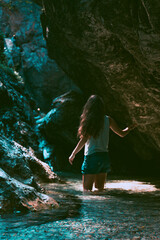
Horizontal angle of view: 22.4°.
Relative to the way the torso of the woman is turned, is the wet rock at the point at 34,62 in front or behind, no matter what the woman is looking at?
in front

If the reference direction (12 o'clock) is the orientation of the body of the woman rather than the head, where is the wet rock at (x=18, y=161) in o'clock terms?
The wet rock is roughly at 10 o'clock from the woman.

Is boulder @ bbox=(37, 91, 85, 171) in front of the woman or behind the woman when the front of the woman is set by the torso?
in front

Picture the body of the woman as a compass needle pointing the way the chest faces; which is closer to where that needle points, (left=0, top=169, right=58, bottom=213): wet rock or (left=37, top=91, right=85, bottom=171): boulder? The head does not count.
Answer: the boulder

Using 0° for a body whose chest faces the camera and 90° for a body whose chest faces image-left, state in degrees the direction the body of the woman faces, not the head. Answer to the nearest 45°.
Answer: approximately 180°

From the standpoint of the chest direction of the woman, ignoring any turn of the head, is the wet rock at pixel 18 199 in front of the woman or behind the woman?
behind
